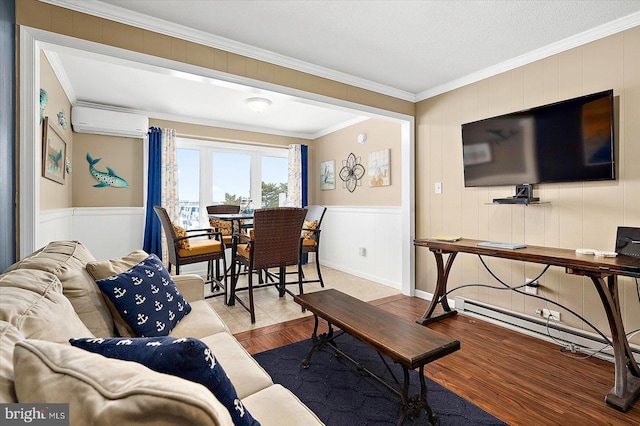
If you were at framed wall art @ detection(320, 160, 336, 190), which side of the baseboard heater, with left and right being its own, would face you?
right

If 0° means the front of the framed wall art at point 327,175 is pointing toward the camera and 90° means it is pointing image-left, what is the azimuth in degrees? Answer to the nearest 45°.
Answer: approximately 45°

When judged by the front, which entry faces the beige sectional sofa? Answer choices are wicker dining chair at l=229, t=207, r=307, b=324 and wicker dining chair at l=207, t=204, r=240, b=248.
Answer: wicker dining chair at l=207, t=204, r=240, b=248

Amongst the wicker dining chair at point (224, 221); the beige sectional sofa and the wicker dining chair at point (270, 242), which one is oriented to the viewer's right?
the beige sectional sofa

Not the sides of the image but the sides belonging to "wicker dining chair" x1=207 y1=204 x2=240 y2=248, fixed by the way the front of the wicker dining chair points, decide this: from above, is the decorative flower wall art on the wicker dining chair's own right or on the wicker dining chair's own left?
on the wicker dining chair's own left

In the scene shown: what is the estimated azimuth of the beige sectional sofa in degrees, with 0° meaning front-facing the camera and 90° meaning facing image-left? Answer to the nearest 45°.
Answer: approximately 270°

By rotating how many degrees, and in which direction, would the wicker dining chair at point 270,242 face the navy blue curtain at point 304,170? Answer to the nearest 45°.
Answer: approximately 45° to its right

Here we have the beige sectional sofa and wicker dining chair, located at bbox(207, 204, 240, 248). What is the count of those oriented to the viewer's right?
1

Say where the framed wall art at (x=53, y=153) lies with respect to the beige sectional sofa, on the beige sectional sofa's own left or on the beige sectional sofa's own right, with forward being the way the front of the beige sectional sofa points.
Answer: on the beige sectional sofa's own left
